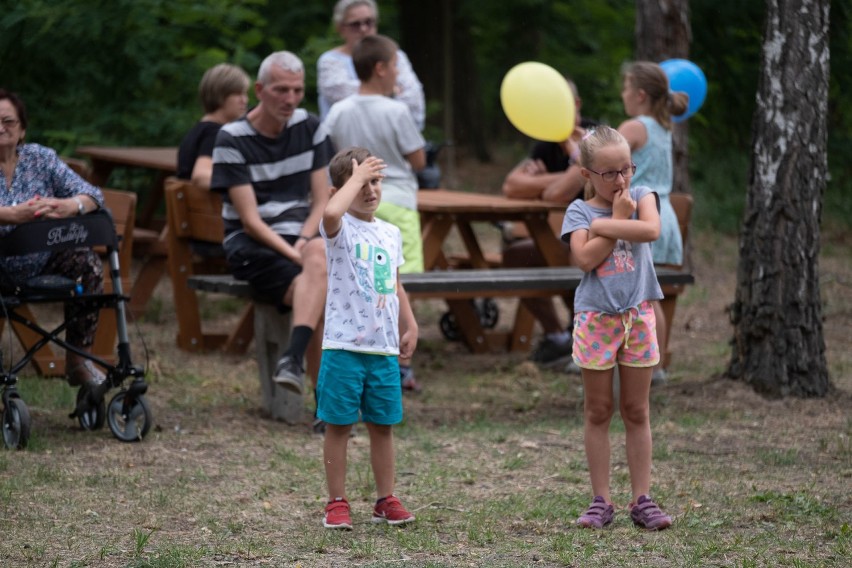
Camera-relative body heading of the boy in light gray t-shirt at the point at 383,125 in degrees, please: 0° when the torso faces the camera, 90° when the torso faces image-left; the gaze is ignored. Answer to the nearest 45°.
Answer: approximately 225°

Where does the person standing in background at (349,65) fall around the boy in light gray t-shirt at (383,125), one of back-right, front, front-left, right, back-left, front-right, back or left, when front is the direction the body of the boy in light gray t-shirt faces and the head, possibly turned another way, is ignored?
front-left

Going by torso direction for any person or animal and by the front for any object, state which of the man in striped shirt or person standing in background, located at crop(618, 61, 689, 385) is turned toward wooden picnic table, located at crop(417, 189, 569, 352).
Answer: the person standing in background

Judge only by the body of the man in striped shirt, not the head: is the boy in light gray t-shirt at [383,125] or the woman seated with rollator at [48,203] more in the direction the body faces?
the boy in light gray t-shirt

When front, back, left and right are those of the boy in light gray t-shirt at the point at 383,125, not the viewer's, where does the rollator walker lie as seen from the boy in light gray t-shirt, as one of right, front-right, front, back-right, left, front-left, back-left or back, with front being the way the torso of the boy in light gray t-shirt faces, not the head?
back

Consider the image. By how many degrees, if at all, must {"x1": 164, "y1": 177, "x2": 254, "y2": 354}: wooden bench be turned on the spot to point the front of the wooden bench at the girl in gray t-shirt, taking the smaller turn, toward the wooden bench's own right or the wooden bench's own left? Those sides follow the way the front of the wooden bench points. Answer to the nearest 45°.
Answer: approximately 45° to the wooden bench's own right

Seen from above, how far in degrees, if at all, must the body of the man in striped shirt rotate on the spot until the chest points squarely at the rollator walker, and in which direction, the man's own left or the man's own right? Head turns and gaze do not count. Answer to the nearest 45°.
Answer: approximately 90° to the man's own right

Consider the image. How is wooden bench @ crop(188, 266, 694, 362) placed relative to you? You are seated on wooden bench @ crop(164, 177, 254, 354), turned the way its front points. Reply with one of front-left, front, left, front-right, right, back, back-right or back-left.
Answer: front

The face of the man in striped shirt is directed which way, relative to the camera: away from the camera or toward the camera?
toward the camera

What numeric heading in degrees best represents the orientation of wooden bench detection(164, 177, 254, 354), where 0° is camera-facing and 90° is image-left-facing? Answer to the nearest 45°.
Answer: approximately 315°

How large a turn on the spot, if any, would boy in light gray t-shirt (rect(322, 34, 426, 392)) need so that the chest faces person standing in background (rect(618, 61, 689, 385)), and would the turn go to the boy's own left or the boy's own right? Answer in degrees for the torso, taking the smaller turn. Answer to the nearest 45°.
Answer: approximately 45° to the boy's own right

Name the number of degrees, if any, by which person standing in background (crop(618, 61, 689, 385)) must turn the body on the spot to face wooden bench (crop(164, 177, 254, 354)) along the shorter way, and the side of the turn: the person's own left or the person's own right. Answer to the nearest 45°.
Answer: approximately 45° to the person's own left

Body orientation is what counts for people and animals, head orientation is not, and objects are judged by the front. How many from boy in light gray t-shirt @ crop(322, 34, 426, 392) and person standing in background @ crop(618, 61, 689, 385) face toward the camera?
0
